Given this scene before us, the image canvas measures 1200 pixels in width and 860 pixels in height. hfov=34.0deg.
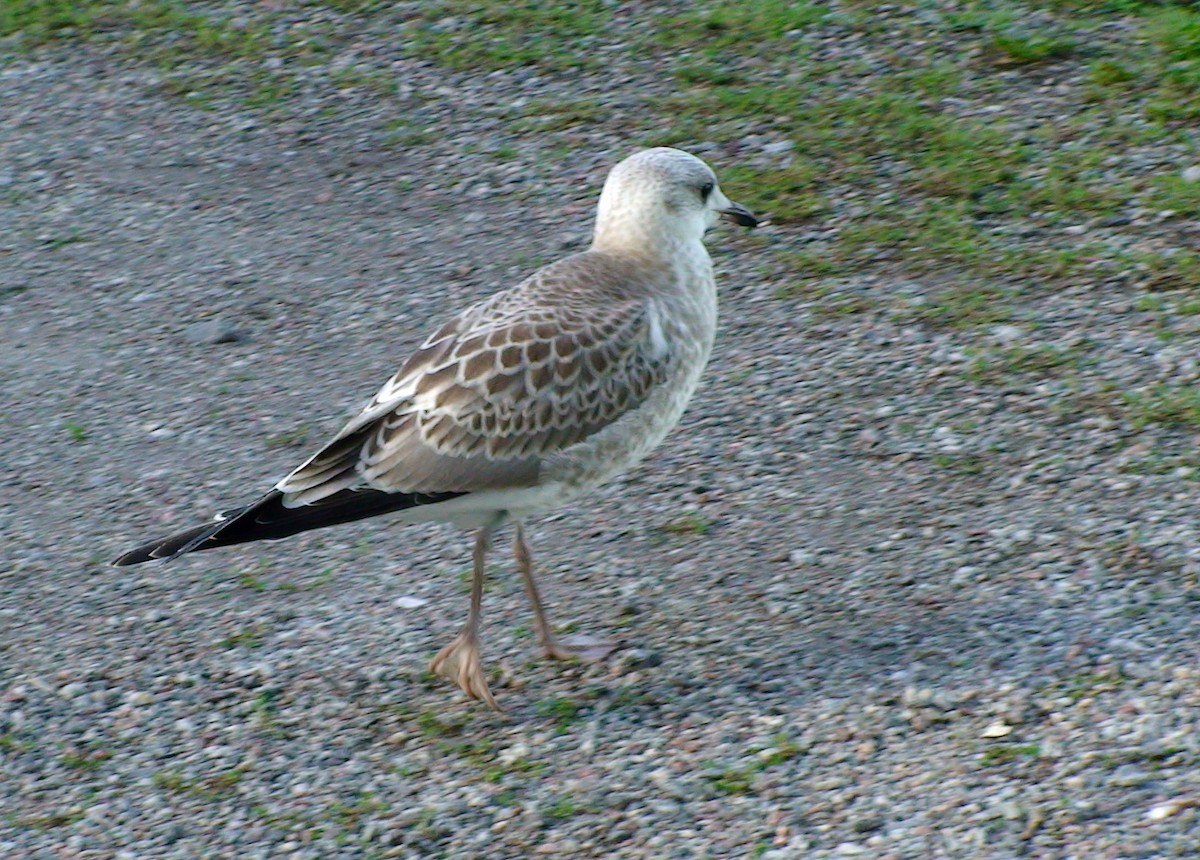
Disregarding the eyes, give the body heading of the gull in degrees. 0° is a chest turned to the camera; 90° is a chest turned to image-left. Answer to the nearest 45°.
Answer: approximately 270°
